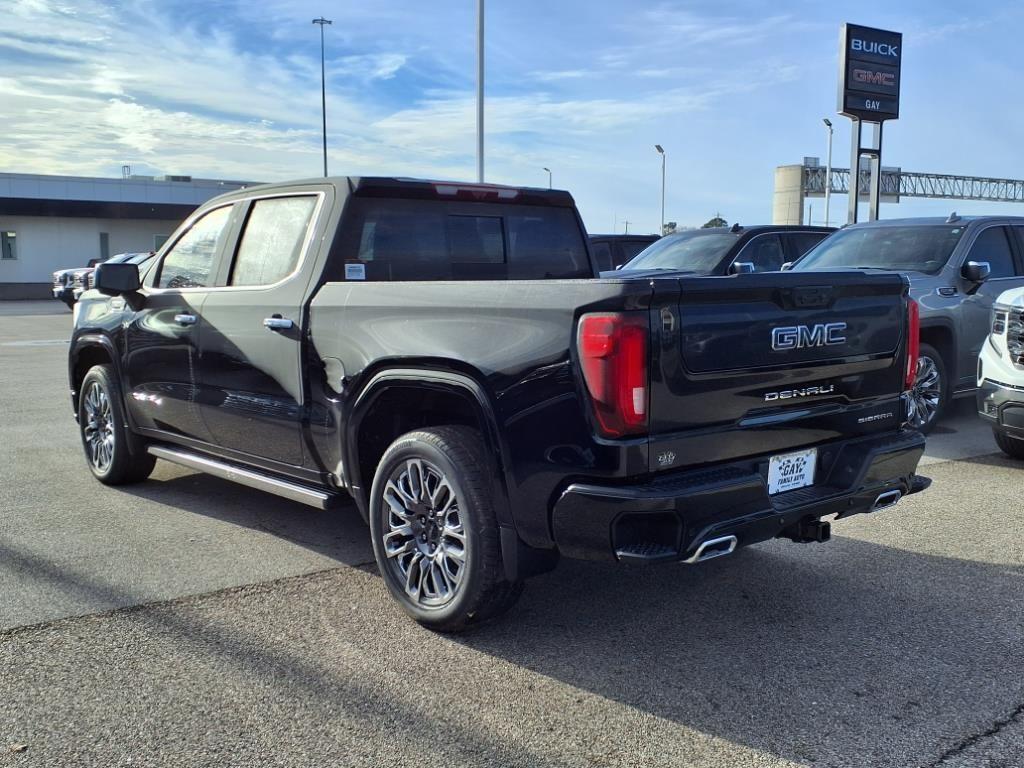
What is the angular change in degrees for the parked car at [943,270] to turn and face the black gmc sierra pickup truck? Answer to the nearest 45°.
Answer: approximately 45° to its left

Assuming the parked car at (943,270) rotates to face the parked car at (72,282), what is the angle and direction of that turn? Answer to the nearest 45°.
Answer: approximately 90° to its right

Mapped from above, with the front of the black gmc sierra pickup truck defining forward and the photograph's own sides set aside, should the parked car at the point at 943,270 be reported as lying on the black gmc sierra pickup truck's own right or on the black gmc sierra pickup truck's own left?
on the black gmc sierra pickup truck's own right

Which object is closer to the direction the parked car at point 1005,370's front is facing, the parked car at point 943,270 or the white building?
the white building

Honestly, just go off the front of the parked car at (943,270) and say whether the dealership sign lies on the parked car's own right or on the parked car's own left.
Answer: on the parked car's own right

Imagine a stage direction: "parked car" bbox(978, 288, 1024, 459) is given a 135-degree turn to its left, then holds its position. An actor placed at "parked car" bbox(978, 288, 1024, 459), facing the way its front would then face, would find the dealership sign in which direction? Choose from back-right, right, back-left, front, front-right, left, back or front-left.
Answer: left

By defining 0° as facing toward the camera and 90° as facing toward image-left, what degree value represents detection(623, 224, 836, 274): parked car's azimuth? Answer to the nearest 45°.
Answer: approximately 45°

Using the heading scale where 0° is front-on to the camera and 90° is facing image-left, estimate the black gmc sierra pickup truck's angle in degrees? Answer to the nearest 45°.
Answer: approximately 135°

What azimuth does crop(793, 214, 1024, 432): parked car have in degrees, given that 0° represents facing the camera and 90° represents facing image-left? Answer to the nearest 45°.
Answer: approximately 45°

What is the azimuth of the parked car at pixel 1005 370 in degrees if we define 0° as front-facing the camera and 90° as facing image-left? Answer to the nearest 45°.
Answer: approximately 45°

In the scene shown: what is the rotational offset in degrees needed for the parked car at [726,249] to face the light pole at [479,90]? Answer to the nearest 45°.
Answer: approximately 90° to its right
